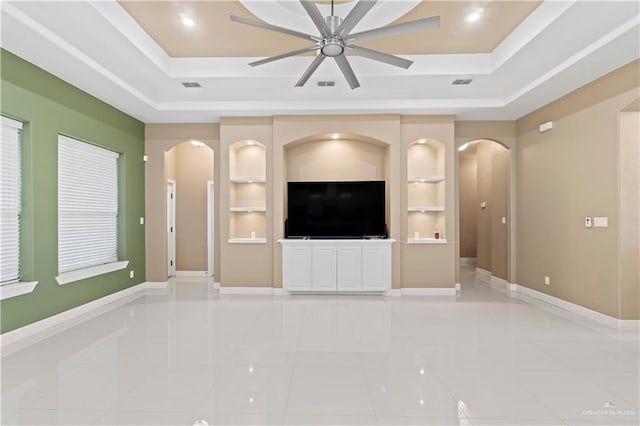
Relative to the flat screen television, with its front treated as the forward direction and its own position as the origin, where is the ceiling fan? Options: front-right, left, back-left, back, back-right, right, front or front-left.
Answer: front

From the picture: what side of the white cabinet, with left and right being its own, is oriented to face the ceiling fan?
front

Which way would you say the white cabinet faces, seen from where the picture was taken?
facing the viewer

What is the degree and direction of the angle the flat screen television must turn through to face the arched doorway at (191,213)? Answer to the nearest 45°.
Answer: approximately 135° to its right

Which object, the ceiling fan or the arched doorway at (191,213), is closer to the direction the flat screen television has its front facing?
the ceiling fan

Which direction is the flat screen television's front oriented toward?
toward the camera

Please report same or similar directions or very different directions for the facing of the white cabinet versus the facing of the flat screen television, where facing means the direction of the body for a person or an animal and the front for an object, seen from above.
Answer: same or similar directions

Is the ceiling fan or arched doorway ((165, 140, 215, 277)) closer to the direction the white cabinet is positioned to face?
the ceiling fan

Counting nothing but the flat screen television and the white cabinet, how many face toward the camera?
2
